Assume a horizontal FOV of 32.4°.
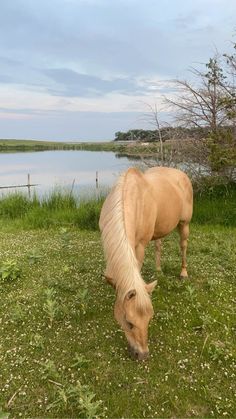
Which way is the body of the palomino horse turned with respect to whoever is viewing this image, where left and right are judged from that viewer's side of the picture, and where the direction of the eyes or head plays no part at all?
facing the viewer and to the left of the viewer
